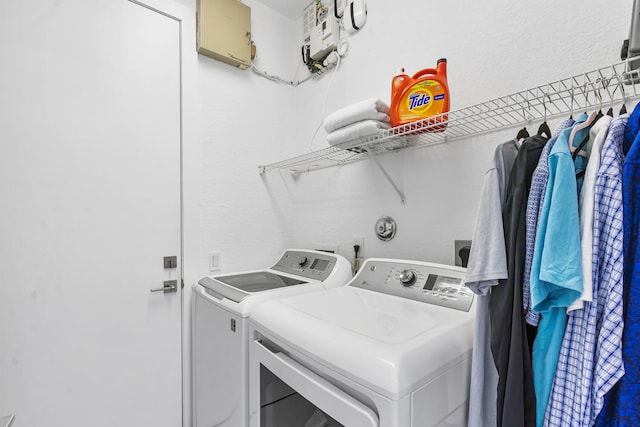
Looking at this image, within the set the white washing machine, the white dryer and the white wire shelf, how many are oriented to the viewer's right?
0

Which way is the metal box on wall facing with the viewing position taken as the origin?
facing the viewer and to the right of the viewer

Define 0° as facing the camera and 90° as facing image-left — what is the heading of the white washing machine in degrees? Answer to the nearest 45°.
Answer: approximately 45°

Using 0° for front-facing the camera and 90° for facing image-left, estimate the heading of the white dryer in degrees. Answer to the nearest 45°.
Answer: approximately 45°

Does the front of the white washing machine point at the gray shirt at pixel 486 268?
no

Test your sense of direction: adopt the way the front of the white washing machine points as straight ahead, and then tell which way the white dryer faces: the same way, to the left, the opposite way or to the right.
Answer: the same way

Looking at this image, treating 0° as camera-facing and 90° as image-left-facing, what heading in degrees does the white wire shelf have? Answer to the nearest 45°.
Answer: approximately 45°

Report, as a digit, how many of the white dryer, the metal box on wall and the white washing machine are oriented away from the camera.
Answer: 0

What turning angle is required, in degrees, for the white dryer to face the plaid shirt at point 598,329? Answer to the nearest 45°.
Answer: approximately 135° to its left

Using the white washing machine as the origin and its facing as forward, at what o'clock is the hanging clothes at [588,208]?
The hanging clothes is roughly at 9 o'clock from the white washing machine.

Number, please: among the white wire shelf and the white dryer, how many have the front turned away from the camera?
0

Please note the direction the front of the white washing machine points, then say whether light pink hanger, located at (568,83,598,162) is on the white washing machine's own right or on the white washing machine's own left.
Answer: on the white washing machine's own left
